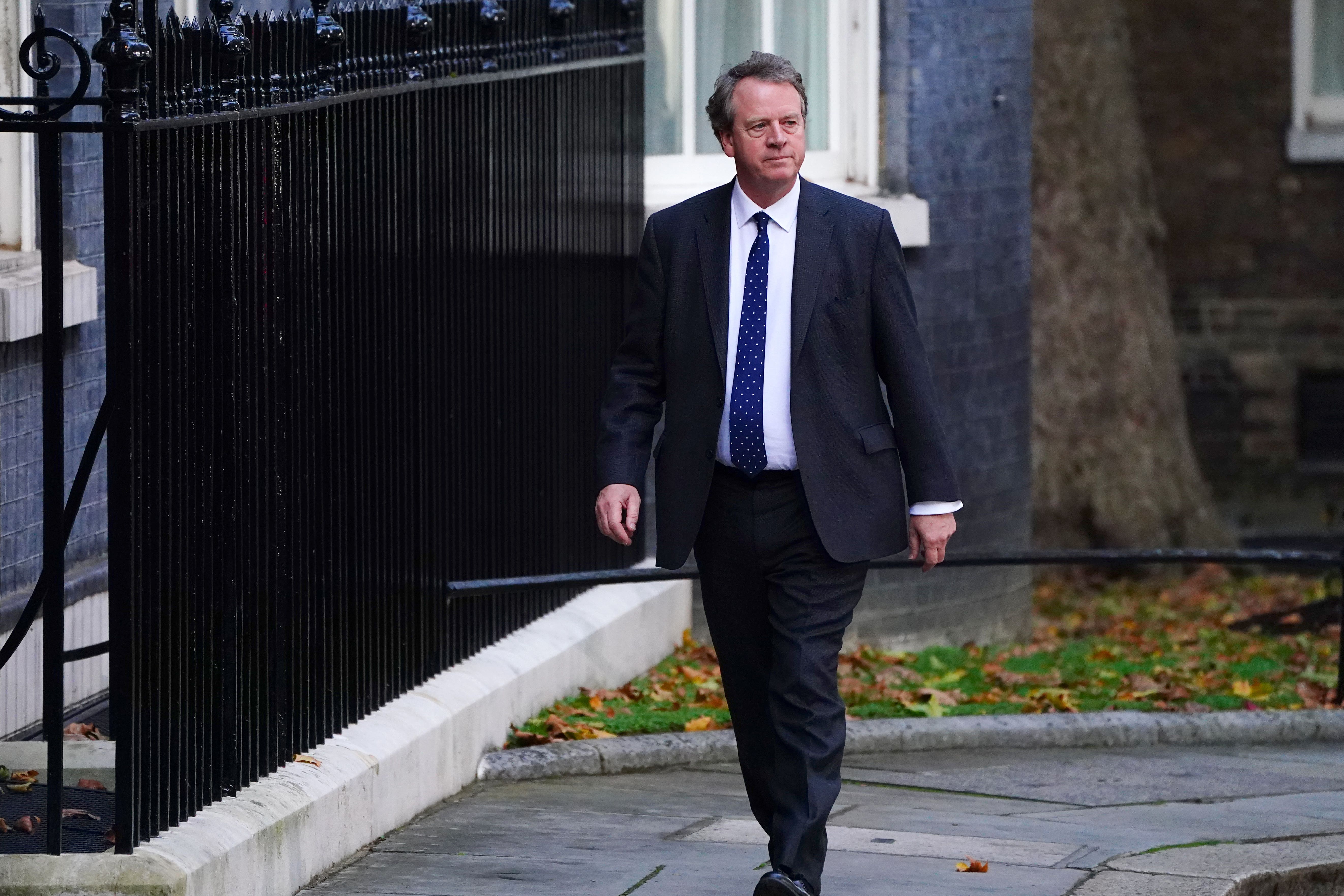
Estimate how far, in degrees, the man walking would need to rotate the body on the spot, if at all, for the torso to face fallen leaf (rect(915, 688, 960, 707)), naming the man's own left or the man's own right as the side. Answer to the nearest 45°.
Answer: approximately 180°

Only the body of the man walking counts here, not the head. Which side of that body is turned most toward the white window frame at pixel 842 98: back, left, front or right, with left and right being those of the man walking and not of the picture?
back

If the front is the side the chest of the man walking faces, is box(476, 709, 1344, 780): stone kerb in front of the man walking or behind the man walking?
behind

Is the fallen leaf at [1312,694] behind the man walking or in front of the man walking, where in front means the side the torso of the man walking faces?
behind

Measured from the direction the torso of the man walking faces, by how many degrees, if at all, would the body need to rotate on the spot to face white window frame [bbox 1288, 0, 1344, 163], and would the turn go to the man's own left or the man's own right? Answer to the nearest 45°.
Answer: approximately 180°

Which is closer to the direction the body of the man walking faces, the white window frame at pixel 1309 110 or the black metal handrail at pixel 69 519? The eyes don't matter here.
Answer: the black metal handrail

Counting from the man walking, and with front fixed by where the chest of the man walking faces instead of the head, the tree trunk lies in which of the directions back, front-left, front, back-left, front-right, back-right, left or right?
back

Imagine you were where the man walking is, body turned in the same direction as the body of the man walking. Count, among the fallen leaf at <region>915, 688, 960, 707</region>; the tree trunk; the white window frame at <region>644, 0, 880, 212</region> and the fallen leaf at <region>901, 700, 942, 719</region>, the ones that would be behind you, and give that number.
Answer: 4

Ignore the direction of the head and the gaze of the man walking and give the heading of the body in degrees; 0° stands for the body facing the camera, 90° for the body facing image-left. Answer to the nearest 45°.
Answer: approximately 0°

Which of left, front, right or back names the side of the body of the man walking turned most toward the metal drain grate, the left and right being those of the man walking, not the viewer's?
right

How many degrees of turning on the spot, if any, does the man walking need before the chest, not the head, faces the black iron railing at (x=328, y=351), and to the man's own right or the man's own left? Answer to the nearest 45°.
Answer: approximately 135° to the man's own right

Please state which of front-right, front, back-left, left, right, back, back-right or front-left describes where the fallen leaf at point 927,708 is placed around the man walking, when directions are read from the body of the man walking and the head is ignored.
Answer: back
